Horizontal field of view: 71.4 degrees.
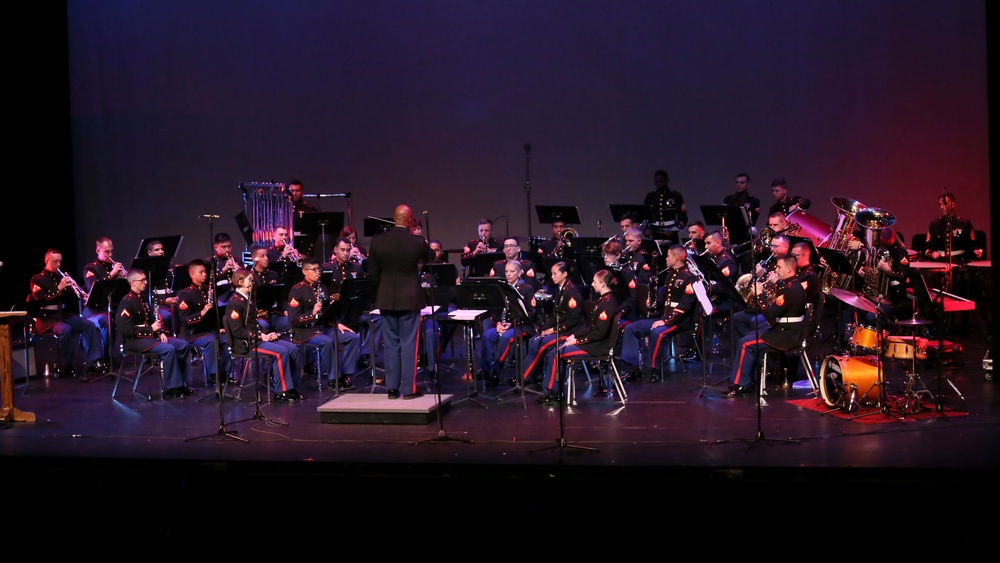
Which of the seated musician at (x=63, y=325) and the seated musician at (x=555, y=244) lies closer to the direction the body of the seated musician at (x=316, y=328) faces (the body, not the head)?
the seated musician at (x=555, y=244)

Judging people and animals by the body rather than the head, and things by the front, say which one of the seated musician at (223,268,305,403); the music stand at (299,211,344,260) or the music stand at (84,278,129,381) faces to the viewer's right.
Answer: the seated musician

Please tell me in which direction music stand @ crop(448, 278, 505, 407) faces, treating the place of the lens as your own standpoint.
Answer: facing away from the viewer

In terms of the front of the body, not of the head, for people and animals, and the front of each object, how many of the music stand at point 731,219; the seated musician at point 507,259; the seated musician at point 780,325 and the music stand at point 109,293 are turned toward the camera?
1

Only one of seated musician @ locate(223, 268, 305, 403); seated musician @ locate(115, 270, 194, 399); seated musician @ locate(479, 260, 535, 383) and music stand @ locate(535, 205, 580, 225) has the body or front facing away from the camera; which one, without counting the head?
the music stand

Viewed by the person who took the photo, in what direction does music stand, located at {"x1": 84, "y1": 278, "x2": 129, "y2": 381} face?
facing away from the viewer and to the left of the viewer

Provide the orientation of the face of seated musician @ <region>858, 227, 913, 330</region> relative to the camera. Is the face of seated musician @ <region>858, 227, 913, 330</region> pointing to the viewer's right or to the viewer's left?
to the viewer's left

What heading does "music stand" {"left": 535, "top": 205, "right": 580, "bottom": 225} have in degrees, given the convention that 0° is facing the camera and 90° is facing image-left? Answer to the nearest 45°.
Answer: approximately 180°

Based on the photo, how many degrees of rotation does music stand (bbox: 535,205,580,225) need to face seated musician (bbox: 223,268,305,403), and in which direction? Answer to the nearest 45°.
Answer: approximately 135° to its left

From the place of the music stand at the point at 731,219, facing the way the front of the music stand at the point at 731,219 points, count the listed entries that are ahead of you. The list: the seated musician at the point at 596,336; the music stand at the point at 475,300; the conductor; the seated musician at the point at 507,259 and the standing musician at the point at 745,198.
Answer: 1

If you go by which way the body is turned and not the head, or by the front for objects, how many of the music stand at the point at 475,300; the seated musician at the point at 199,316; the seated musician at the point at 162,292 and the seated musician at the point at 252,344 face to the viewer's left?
0

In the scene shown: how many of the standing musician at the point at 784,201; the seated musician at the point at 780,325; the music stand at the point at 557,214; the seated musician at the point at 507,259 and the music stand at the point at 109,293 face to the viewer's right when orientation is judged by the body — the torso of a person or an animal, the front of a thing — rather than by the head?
0

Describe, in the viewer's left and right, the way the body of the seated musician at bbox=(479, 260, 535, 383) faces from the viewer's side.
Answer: facing the viewer and to the left of the viewer

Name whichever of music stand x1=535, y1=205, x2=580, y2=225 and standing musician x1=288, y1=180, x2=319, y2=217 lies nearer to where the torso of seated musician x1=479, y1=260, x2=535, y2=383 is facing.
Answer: the standing musician

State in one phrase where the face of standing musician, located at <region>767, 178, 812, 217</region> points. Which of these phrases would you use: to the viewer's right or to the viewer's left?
to the viewer's left

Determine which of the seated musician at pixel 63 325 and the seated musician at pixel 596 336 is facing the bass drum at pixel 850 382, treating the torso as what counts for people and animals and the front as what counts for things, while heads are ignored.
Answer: the seated musician at pixel 63 325

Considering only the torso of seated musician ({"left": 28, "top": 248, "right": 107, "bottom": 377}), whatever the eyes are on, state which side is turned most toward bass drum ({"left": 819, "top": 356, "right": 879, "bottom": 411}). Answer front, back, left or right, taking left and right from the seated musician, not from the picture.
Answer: front

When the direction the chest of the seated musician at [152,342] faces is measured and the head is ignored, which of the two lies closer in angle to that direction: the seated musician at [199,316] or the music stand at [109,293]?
the seated musician
